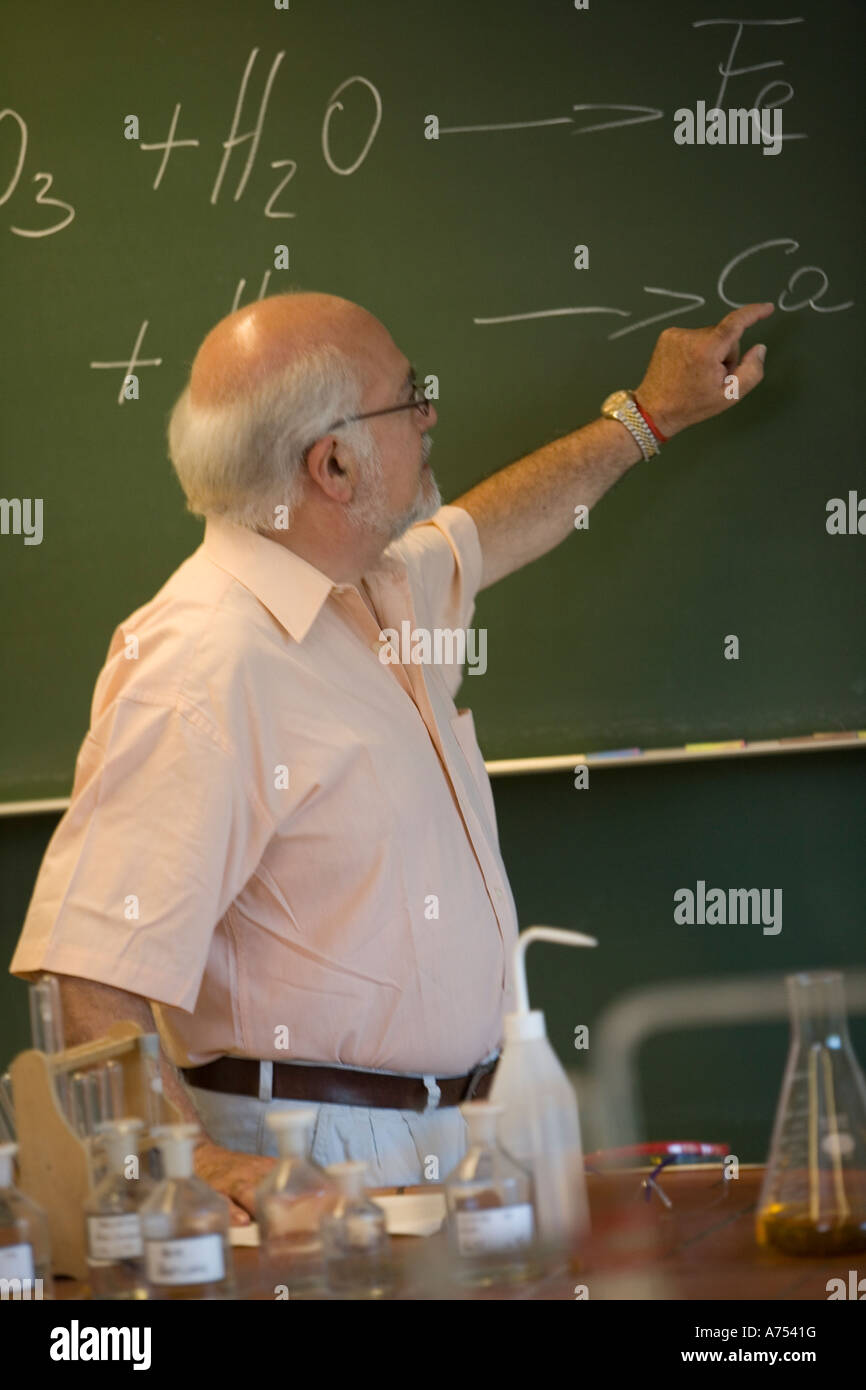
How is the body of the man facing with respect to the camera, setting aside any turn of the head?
to the viewer's right

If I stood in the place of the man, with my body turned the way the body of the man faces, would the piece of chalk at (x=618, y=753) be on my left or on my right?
on my left

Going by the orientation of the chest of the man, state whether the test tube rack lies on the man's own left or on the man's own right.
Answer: on the man's own right
